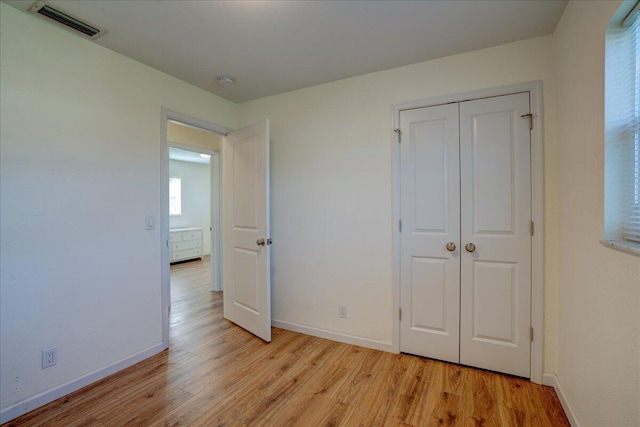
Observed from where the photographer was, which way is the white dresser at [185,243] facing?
facing the viewer and to the right of the viewer

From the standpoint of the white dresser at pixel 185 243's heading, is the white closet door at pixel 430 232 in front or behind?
in front

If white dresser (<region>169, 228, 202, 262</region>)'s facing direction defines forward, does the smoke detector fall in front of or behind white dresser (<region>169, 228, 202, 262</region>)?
in front
